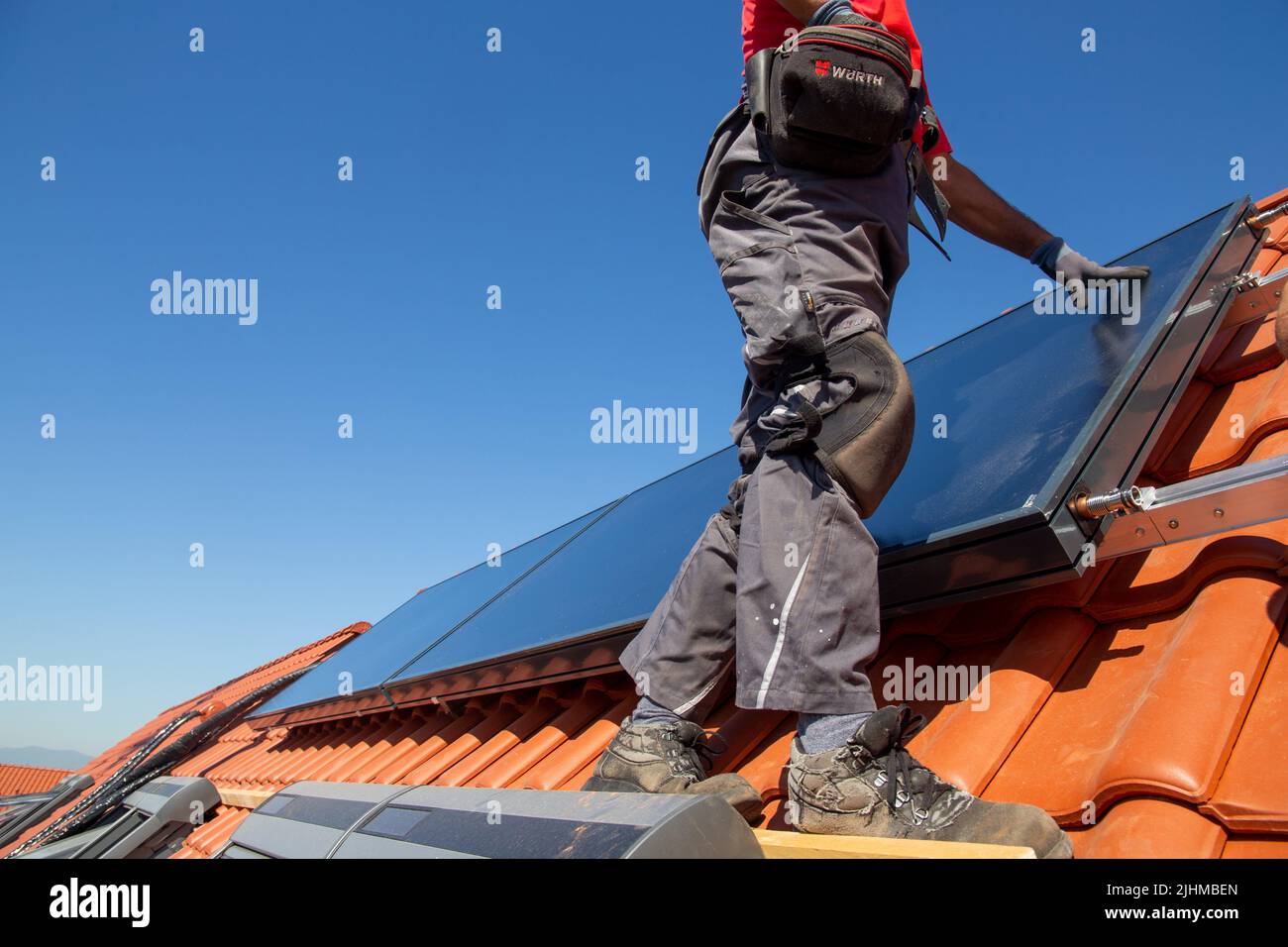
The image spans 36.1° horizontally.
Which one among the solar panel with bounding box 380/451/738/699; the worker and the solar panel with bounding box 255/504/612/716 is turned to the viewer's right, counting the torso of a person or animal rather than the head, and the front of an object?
the worker

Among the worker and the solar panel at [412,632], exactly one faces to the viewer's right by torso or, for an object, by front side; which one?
the worker

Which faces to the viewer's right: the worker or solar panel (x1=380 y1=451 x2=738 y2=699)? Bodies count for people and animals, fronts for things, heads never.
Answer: the worker

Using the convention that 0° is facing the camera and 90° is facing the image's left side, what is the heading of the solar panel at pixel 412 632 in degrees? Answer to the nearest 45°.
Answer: approximately 45°

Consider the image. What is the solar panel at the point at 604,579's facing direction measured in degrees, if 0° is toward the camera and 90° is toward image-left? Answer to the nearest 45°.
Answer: approximately 45°

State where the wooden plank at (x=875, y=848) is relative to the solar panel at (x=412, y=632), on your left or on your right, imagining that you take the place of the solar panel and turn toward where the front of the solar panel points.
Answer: on your left

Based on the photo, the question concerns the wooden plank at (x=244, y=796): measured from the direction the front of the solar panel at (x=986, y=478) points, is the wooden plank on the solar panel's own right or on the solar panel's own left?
on the solar panel's own right

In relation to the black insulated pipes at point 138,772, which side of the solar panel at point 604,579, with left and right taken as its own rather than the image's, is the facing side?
right

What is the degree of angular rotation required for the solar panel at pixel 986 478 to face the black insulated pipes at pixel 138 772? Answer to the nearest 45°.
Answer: approximately 90° to its right

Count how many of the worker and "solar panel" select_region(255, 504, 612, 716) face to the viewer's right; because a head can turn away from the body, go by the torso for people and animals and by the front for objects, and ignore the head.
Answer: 1

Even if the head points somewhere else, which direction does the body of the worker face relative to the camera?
to the viewer's right

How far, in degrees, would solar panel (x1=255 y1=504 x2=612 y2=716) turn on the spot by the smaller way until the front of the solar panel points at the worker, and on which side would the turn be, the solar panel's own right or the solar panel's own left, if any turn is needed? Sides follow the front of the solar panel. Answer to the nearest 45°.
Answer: approximately 45° to the solar panel's own left

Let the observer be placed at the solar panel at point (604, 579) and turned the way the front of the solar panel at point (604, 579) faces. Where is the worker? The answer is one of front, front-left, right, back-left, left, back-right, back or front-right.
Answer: front-left
